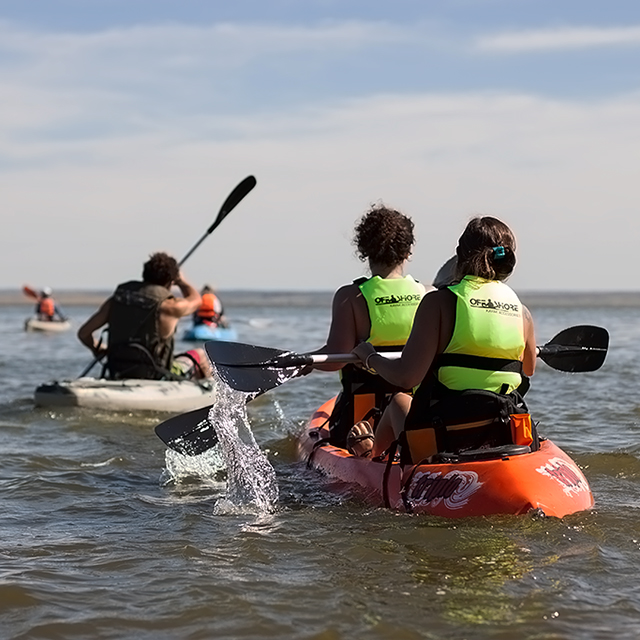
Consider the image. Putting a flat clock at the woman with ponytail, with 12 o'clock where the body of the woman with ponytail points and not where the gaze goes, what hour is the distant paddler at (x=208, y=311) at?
The distant paddler is roughly at 1 o'clock from the woman with ponytail.

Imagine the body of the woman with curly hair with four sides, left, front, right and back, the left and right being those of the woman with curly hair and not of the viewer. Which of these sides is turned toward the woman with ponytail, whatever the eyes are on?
back

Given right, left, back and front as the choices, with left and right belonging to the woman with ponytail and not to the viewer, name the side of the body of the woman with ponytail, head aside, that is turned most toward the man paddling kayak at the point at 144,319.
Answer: front

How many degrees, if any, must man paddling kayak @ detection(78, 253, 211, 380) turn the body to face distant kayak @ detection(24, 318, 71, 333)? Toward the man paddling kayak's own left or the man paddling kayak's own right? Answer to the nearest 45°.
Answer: approximately 45° to the man paddling kayak's own left

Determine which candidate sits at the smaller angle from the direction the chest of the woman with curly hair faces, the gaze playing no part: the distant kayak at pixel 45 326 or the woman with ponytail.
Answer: the distant kayak

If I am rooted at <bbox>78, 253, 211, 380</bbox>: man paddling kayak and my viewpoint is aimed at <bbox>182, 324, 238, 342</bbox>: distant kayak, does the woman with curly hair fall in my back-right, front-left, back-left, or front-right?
back-right

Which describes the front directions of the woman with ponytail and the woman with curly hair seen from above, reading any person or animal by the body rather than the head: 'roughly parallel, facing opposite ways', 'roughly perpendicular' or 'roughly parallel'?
roughly parallel

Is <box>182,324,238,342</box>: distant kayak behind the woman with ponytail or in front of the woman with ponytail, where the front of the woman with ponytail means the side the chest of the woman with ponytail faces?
in front

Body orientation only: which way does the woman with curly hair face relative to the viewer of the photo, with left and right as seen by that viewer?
facing away from the viewer and to the left of the viewer

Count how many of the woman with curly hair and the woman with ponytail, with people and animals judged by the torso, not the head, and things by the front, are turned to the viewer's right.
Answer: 0

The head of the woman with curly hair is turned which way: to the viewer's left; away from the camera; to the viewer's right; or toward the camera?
away from the camera

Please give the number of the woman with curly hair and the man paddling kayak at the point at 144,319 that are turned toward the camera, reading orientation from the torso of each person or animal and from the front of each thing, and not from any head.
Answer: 0

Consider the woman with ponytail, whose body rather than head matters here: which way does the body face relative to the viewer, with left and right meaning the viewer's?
facing away from the viewer and to the left of the viewer

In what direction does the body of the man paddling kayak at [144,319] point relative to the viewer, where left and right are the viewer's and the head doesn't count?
facing away from the viewer and to the right of the viewer
